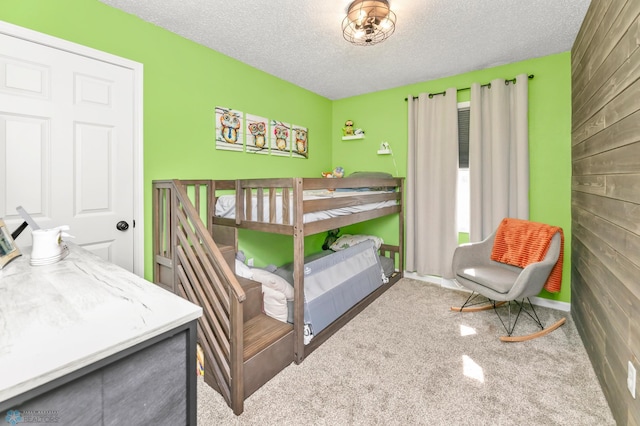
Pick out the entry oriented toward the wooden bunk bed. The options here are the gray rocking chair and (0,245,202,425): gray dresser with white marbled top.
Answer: the gray rocking chair

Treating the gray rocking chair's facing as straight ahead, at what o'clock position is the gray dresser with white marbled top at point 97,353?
The gray dresser with white marbled top is roughly at 11 o'clock from the gray rocking chair.

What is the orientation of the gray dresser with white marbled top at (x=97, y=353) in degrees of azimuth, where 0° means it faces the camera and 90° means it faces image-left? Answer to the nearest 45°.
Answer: approximately 315°

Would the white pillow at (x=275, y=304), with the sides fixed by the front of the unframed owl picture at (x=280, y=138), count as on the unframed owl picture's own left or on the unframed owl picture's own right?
on the unframed owl picture's own right

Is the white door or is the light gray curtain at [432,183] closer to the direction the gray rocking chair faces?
the white door
